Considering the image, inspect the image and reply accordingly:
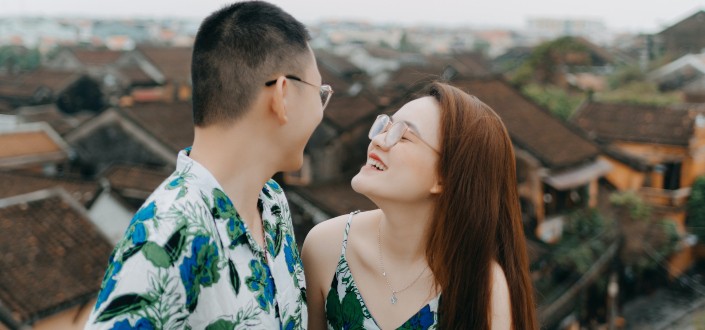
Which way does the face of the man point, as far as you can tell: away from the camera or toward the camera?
away from the camera

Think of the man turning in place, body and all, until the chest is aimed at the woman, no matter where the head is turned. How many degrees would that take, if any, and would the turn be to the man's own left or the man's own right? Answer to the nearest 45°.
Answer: approximately 45° to the man's own left
